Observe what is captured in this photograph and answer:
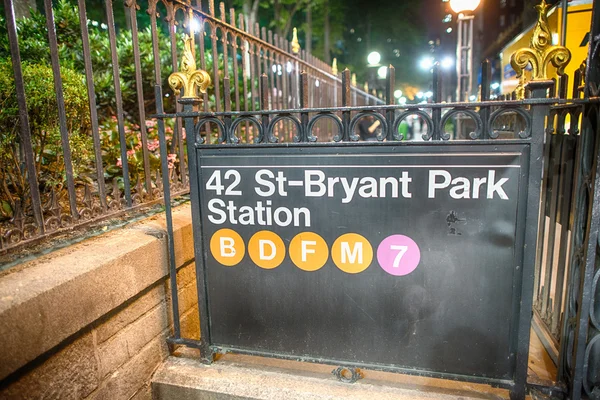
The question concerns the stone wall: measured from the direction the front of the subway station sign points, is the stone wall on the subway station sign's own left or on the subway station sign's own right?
on the subway station sign's own right

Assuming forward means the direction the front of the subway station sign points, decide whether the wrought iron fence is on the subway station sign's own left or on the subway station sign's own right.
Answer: on the subway station sign's own right

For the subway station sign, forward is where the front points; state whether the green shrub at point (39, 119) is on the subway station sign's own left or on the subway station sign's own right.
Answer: on the subway station sign's own right

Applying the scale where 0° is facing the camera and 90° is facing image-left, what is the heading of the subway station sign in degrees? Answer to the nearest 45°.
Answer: approximately 0°
